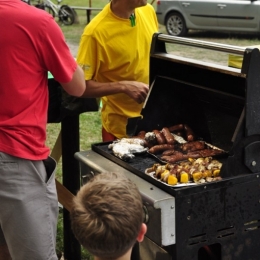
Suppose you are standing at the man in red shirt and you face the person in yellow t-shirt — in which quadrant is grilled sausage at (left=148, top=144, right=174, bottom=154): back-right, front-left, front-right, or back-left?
front-right

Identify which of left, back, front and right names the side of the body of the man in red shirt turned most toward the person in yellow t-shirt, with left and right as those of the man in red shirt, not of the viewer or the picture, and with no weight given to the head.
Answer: front

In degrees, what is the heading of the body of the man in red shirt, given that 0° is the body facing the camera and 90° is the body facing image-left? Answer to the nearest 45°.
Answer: approximately 225°

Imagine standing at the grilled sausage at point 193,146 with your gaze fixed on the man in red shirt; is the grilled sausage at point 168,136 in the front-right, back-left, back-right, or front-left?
front-right

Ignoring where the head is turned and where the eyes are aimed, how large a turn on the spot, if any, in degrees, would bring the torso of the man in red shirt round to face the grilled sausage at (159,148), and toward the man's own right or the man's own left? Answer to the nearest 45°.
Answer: approximately 45° to the man's own right

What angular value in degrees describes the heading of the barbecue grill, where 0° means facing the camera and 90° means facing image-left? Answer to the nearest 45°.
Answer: approximately 45°

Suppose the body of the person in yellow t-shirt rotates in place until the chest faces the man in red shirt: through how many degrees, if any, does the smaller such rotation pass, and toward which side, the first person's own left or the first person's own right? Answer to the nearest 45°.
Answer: approximately 90° to the first person's own right

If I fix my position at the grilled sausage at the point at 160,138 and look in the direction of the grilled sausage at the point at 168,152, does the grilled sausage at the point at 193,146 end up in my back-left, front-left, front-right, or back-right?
front-left

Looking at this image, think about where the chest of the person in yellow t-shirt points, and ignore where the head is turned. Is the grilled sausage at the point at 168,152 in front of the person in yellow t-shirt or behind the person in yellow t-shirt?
in front

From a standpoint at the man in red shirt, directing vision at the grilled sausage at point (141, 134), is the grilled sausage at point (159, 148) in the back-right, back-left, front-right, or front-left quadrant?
front-right

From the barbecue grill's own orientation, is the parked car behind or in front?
behind
